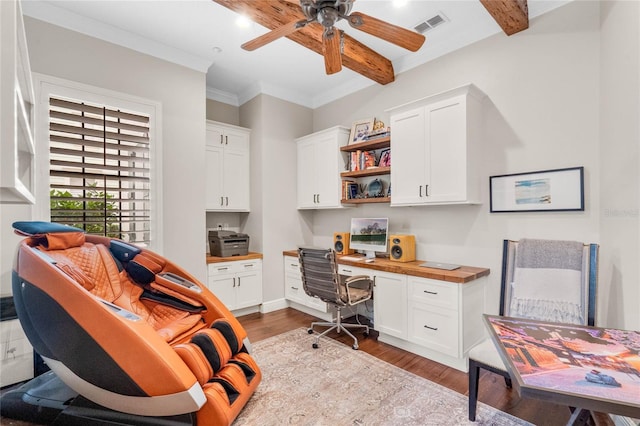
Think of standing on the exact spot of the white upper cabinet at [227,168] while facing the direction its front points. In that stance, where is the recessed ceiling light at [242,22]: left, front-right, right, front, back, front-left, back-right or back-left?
front-right

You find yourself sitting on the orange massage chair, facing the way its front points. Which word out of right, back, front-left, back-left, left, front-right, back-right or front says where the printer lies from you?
left

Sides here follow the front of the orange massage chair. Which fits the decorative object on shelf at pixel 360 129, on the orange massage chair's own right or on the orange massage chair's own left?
on the orange massage chair's own left

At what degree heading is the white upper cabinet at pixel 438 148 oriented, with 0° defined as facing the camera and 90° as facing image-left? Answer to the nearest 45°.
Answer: approximately 45°

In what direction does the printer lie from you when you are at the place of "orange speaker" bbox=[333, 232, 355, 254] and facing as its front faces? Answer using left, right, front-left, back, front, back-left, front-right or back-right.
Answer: front-right

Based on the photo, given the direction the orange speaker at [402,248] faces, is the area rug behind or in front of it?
in front

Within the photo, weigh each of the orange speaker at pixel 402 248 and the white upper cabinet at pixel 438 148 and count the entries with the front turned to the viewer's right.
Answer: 0

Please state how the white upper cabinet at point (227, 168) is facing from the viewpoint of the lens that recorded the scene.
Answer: facing the viewer and to the right of the viewer

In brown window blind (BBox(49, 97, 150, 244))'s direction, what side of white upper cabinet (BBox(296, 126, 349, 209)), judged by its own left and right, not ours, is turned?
front

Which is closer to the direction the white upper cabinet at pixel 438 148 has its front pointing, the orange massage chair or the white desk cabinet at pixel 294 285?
the orange massage chair

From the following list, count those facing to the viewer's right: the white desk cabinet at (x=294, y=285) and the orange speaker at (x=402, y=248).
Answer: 0

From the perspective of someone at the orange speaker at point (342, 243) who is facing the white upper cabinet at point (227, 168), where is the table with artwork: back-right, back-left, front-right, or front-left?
back-left

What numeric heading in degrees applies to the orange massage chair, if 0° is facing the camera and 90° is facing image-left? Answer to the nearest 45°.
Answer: approximately 315°
